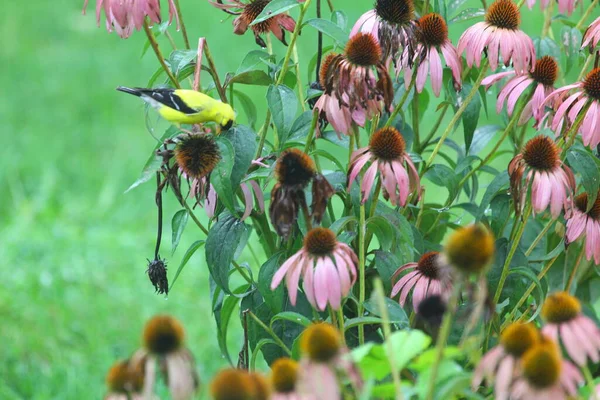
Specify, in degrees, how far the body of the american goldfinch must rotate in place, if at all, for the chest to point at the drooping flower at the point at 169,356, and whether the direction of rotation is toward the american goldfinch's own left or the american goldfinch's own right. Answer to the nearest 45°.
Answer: approximately 90° to the american goldfinch's own right

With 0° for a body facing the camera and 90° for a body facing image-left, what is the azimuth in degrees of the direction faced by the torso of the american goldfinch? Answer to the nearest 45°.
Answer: approximately 270°

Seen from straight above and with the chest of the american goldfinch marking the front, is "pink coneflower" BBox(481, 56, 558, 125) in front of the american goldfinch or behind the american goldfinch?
in front
